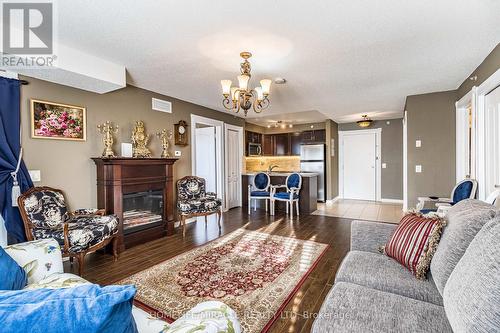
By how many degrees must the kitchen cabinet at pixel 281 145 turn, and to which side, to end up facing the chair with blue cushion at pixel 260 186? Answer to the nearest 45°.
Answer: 0° — it already faces it

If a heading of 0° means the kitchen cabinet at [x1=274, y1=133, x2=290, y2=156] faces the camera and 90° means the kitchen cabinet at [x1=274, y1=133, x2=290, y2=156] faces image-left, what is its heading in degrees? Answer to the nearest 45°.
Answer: approximately 0°

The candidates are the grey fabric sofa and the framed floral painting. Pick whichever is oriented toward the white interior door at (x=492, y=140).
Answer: the framed floral painting

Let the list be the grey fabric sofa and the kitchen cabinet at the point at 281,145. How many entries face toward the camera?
1

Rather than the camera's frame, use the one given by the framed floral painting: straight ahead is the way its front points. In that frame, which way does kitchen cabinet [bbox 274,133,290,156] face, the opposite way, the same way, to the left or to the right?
to the right

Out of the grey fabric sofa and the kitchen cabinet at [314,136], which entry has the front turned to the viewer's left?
the grey fabric sofa

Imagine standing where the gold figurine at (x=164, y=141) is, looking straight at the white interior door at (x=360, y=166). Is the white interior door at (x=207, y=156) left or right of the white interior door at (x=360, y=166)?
left

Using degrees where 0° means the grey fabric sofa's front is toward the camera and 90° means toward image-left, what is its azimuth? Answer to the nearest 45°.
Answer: approximately 90°
